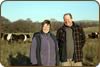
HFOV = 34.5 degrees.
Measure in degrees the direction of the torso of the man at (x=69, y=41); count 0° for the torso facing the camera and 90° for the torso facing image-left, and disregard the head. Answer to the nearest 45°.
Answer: approximately 0°

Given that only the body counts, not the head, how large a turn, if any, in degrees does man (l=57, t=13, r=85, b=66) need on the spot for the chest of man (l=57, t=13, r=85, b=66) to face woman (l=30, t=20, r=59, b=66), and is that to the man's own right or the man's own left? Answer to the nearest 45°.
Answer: approximately 90° to the man's own right
